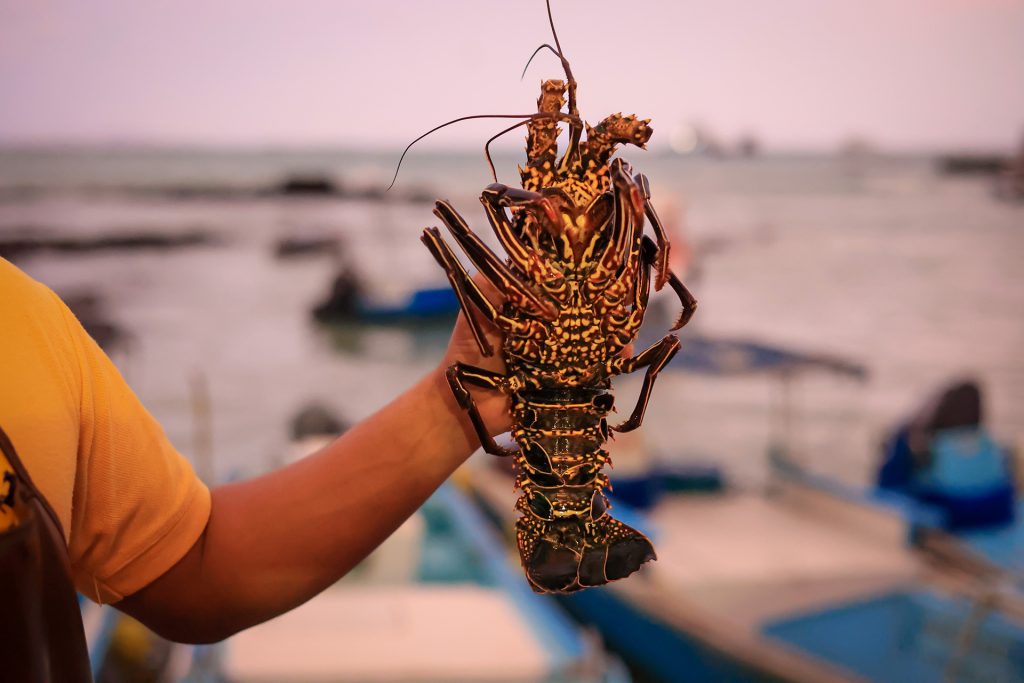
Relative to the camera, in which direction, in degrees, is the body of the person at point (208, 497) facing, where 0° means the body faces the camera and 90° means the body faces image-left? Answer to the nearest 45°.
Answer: approximately 315°

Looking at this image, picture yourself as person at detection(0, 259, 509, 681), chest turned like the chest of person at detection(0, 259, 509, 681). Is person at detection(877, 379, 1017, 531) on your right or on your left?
on your left

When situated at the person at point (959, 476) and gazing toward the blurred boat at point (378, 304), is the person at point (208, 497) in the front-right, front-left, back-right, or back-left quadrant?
back-left

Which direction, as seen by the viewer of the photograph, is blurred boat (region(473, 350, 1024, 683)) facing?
facing away from the viewer and to the left of the viewer

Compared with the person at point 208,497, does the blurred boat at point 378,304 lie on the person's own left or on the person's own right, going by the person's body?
on the person's own left

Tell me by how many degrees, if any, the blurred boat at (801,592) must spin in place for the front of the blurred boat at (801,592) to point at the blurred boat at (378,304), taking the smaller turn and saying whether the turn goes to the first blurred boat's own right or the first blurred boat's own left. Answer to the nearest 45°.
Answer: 0° — it already faces it
